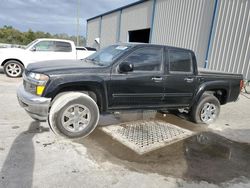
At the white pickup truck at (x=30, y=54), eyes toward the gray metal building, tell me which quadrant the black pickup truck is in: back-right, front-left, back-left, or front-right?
front-right

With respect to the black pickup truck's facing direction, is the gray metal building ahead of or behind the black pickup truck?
behind

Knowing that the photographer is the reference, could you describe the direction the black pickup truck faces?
facing the viewer and to the left of the viewer

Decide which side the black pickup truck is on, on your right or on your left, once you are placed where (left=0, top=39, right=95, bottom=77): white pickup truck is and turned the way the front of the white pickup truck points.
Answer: on your left

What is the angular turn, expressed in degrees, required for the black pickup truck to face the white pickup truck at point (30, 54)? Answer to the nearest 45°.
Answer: approximately 90° to its right

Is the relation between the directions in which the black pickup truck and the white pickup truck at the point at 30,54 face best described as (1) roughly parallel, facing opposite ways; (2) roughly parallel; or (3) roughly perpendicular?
roughly parallel

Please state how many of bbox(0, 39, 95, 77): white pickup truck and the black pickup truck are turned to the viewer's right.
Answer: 0

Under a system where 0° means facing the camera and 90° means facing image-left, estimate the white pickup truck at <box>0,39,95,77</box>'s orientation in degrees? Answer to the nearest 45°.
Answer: approximately 90°

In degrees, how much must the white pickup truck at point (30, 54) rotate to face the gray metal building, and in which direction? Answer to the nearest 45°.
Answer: approximately 180°

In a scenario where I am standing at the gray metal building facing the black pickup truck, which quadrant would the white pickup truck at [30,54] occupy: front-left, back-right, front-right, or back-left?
front-right
